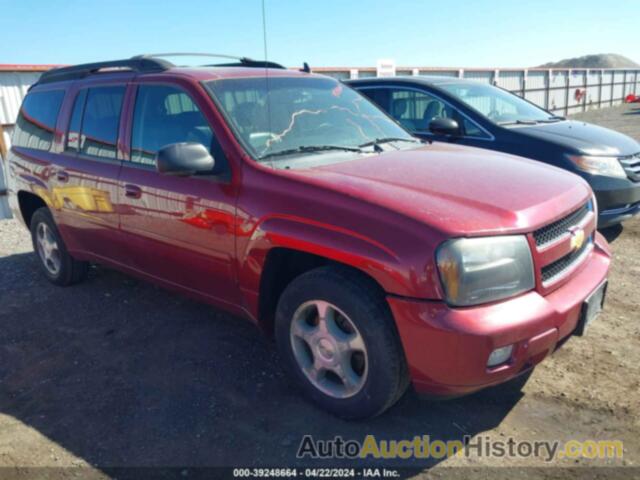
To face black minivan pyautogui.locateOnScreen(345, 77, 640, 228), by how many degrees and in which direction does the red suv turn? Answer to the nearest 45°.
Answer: approximately 90° to its left

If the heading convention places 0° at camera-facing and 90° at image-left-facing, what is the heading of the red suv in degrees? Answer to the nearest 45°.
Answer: approximately 315°

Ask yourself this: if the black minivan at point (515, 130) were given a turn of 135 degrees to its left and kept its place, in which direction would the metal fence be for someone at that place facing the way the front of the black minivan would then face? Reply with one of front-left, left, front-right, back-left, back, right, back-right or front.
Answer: front

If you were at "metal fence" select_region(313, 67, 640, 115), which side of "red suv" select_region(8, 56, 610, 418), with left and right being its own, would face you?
left

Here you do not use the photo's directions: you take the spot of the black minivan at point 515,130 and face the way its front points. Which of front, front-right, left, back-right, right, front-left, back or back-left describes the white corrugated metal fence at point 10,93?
back-right

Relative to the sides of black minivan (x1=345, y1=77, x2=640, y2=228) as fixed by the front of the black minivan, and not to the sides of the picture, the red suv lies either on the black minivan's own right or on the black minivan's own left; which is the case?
on the black minivan's own right

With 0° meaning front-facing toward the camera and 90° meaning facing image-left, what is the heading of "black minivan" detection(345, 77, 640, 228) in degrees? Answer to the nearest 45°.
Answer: approximately 315°
